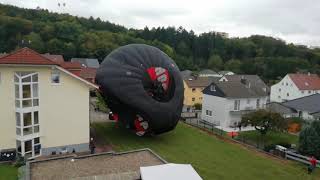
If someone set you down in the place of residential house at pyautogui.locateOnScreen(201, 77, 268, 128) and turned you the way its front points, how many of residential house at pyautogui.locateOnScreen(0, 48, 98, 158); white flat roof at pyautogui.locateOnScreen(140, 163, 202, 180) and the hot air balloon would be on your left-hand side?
0

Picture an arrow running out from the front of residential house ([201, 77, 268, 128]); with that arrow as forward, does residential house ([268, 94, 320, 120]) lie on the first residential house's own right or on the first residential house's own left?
on the first residential house's own left

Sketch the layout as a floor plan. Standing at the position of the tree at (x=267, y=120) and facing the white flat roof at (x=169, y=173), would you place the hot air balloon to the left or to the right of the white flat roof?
right

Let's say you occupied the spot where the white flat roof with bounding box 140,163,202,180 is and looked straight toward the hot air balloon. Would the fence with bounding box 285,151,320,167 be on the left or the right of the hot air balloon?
right

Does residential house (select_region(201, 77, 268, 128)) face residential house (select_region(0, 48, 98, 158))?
no

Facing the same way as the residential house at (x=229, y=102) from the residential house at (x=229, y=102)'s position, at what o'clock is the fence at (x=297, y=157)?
The fence is roughly at 1 o'clock from the residential house.

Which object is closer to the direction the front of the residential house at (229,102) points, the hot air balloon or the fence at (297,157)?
the fence

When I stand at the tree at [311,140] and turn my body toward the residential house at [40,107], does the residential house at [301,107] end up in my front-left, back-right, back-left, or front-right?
back-right

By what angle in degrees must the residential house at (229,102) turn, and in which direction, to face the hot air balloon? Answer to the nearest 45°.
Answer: approximately 45° to its right

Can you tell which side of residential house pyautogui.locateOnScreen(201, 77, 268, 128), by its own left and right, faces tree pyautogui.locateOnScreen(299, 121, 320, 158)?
front

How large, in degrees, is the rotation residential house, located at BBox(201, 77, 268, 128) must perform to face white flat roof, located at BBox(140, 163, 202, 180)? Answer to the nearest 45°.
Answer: approximately 45° to its right

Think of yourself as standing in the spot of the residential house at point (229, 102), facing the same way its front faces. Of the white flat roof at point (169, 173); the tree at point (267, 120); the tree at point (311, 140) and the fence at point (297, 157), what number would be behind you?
0
